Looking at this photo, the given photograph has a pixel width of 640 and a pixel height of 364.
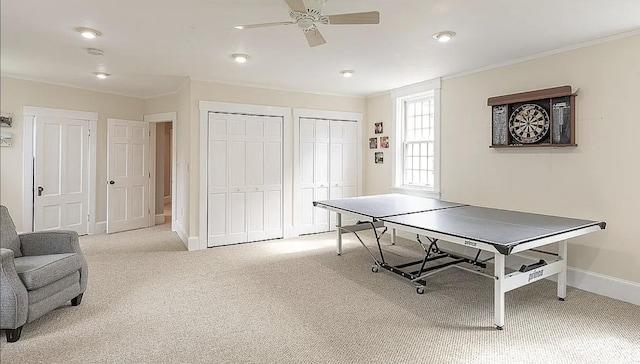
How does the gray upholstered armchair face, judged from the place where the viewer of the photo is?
facing the viewer and to the right of the viewer

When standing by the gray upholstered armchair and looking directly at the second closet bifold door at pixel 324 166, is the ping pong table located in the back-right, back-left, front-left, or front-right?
front-right

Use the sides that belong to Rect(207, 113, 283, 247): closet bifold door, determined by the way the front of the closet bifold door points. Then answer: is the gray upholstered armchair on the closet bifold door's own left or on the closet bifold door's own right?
on the closet bifold door's own right

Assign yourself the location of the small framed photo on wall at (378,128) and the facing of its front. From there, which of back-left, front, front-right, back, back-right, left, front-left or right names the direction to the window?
left

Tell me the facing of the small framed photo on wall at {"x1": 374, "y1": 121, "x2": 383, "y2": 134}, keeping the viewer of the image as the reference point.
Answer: facing the viewer and to the left of the viewer

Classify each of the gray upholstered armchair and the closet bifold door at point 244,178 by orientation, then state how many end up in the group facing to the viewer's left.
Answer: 0

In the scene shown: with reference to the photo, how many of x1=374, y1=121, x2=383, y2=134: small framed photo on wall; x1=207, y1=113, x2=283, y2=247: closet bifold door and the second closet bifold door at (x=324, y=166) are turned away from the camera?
0

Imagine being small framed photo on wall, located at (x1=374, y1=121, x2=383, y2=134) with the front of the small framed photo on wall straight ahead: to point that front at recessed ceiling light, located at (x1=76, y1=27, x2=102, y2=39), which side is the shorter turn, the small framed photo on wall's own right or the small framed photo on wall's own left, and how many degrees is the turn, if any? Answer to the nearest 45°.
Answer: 0° — it already faces it

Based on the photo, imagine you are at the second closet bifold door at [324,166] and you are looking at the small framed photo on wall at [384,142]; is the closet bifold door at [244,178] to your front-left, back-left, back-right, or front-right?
back-right

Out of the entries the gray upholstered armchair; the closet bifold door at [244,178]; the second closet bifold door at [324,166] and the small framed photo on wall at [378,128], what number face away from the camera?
0

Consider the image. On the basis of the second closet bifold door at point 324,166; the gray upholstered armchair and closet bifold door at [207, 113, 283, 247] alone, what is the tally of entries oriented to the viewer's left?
0

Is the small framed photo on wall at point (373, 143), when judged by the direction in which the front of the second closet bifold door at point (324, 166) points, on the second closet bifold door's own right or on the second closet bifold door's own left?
on the second closet bifold door's own left
